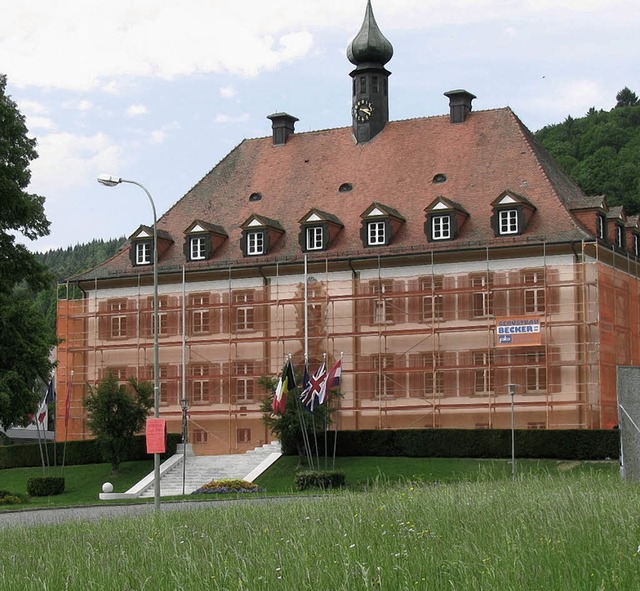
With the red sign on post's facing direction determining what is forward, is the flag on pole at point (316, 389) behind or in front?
behind

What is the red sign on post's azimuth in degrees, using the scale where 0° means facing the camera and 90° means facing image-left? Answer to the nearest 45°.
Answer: approximately 0°

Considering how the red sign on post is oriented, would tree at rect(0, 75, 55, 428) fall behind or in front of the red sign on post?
behind
